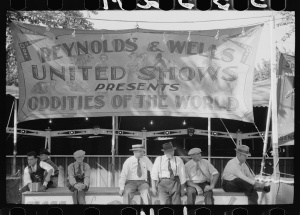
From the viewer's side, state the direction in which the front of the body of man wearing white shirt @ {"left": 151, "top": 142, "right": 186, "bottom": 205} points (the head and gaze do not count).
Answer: toward the camera

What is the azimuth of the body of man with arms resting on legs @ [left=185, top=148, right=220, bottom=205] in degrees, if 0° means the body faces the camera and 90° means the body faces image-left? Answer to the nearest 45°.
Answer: approximately 0°

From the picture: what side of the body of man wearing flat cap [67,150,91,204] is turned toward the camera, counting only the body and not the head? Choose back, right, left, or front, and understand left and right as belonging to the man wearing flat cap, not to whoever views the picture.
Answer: front

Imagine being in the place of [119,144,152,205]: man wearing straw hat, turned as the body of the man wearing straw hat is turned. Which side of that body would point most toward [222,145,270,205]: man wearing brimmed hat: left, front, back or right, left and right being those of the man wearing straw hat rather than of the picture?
left

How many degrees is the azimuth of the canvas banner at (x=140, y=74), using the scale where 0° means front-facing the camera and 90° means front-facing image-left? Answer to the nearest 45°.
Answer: approximately 0°

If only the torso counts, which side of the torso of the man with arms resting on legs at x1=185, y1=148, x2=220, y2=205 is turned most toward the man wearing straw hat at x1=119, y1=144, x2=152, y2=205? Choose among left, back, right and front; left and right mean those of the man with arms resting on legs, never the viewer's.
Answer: right

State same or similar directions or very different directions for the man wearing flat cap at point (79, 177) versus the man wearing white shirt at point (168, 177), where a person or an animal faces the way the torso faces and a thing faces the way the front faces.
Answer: same or similar directions

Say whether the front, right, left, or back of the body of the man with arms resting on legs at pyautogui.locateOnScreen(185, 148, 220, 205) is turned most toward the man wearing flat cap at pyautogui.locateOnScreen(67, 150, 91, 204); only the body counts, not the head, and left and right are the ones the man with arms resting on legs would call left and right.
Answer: right

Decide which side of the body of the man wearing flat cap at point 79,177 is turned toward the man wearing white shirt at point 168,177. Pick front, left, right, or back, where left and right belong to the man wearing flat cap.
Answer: left
